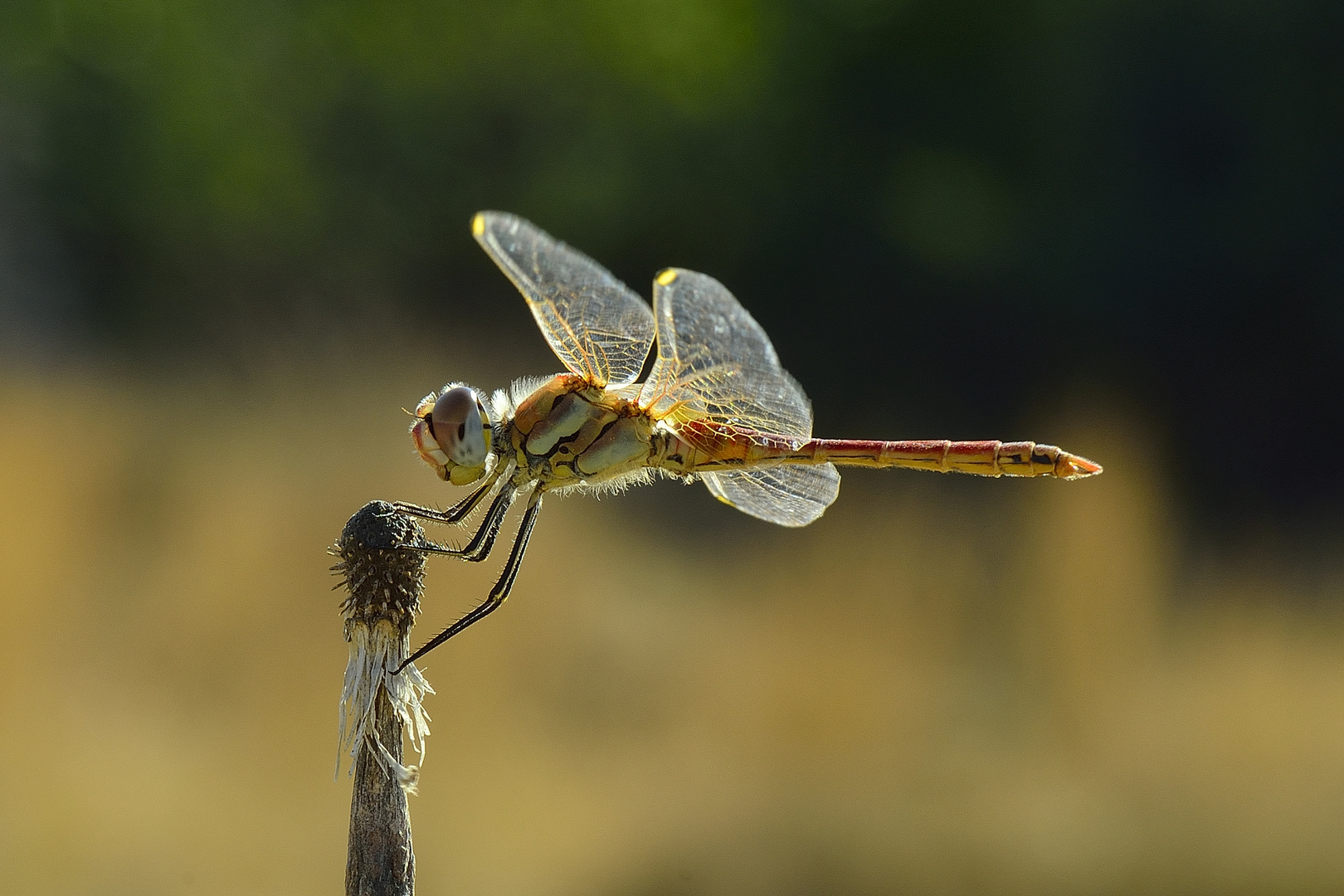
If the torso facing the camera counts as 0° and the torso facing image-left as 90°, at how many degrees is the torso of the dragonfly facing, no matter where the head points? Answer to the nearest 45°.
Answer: approximately 90°
